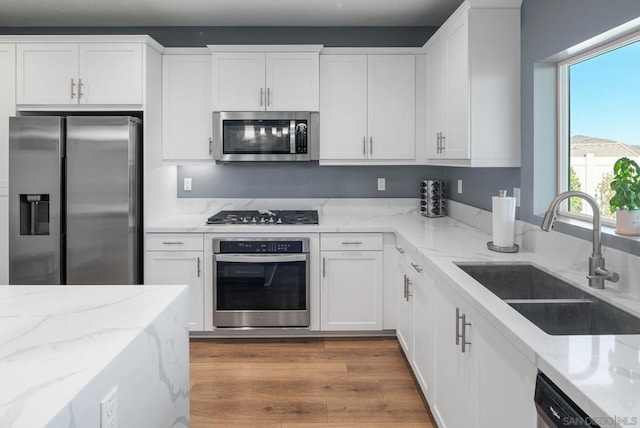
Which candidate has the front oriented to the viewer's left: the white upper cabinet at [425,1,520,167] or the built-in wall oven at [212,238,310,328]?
the white upper cabinet

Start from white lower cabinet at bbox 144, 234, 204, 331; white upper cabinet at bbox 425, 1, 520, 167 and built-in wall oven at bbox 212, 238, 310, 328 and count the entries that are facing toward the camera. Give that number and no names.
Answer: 2

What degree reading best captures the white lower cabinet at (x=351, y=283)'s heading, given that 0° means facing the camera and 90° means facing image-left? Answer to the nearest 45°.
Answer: approximately 0°

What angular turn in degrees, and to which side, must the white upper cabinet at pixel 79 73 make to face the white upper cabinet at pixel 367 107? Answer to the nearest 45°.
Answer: approximately 90° to its left

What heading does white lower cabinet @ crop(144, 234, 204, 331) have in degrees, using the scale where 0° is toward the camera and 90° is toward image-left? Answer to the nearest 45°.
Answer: approximately 0°

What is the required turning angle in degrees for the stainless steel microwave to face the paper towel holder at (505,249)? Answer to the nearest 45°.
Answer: approximately 45° to its left

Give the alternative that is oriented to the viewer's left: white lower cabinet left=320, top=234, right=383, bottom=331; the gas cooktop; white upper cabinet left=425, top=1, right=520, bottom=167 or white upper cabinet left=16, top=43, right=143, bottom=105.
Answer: white upper cabinet left=425, top=1, right=520, bottom=167

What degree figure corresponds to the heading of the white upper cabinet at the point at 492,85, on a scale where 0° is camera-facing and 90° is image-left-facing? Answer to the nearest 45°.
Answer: approximately 90°
